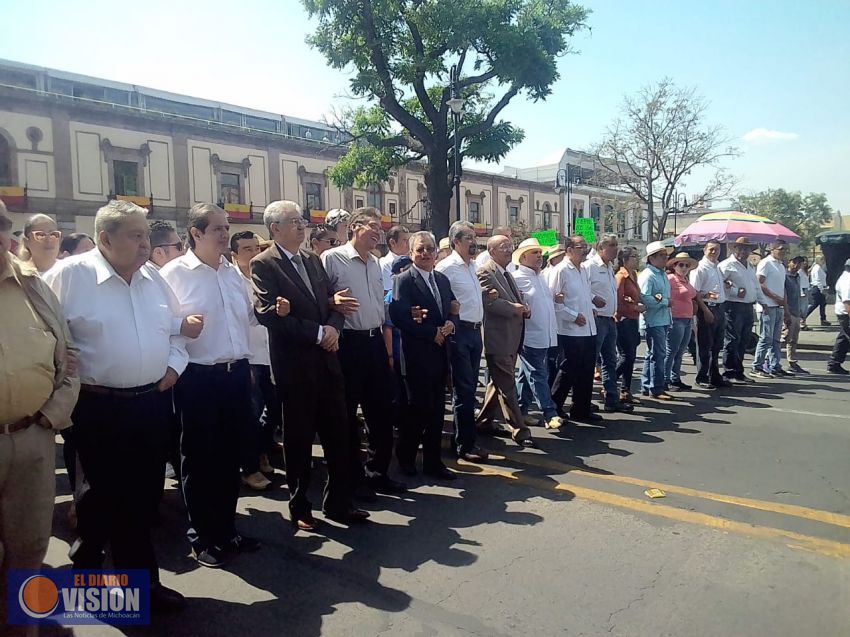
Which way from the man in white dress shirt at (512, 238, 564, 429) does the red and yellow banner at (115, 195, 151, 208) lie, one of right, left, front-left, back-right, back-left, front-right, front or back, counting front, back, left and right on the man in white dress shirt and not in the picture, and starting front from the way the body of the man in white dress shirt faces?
back

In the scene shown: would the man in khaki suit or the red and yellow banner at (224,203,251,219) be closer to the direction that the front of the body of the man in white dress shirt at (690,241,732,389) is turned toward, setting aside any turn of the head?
the man in khaki suit

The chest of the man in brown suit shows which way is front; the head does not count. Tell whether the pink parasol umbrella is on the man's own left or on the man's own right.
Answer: on the man's own left

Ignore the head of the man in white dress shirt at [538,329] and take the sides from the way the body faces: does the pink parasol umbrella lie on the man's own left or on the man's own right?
on the man's own left

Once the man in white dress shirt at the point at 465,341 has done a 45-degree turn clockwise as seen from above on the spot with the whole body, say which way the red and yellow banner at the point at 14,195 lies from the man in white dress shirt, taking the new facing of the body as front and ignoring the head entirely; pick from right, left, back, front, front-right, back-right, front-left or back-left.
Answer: back-right

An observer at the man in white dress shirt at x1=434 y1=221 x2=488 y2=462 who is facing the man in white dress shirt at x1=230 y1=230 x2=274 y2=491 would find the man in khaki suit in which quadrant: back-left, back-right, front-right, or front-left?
front-left

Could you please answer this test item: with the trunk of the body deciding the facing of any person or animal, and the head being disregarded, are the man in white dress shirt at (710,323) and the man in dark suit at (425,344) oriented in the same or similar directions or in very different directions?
same or similar directions

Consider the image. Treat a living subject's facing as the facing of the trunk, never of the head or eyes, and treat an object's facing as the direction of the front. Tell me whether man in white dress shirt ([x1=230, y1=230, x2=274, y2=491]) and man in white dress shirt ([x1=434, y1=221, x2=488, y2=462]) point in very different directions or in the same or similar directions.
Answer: same or similar directions

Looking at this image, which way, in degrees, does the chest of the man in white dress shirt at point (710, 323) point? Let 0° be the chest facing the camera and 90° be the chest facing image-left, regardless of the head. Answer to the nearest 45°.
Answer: approximately 315°

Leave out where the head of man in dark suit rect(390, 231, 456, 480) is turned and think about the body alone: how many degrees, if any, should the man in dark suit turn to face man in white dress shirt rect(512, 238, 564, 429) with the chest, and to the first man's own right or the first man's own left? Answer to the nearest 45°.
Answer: approximately 90° to the first man's own left

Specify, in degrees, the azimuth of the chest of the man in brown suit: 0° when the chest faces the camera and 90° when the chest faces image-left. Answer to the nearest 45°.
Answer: approximately 315°

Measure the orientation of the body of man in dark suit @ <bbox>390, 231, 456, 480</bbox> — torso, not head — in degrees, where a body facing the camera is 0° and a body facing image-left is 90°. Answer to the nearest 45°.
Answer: approximately 315°

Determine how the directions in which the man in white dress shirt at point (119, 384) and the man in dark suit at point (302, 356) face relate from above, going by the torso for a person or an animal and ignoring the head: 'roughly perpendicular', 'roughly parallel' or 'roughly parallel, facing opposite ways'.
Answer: roughly parallel
